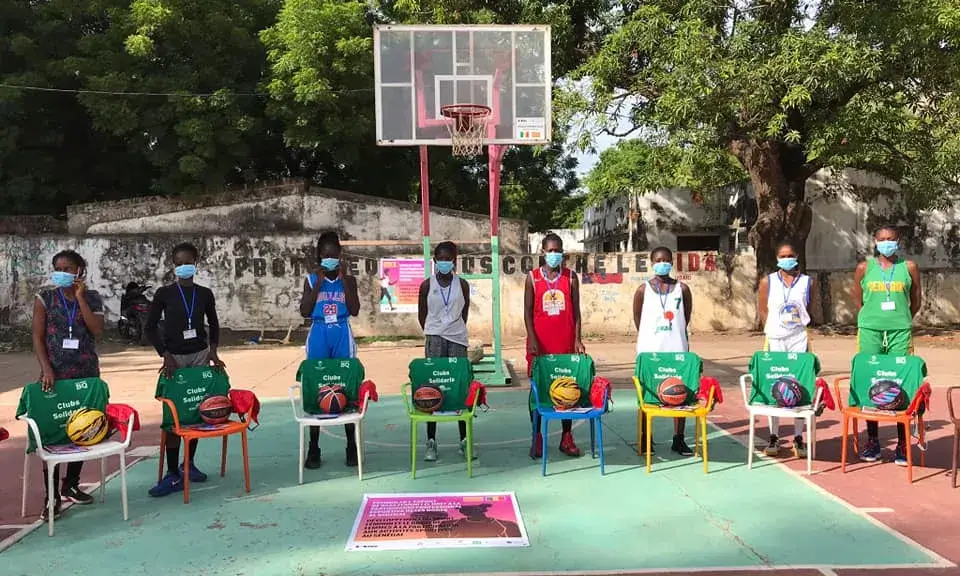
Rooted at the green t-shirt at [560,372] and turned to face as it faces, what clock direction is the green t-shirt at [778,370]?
the green t-shirt at [778,370] is roughly at 9 o'clock from the green t-shirt at [560,372].

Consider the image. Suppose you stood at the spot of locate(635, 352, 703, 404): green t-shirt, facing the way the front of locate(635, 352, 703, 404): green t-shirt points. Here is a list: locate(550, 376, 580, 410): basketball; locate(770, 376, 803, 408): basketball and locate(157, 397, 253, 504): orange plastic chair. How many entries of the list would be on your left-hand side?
1

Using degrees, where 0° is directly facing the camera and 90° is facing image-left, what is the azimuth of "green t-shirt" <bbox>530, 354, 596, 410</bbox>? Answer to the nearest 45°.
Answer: approximately 0°

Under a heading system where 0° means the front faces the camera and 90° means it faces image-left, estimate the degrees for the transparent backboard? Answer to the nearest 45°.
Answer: approximately 0°

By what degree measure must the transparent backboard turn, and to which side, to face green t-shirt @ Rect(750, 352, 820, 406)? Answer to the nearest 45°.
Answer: approximately 45° to its left

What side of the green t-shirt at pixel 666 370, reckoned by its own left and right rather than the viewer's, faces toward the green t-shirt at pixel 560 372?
right

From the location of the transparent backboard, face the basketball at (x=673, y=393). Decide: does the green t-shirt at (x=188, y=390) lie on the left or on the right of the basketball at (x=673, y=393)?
right

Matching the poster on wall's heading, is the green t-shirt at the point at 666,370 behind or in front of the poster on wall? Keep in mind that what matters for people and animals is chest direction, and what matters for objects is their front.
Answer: in front

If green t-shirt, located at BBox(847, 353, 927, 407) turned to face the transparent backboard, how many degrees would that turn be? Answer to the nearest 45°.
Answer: approximately 90° to its right
